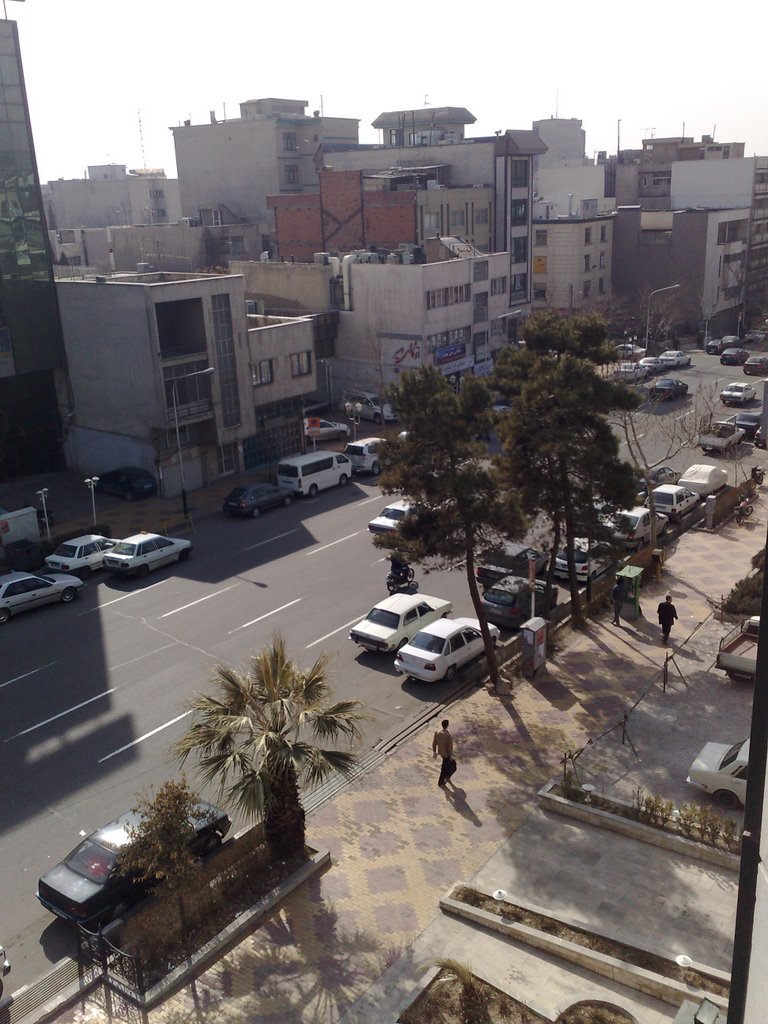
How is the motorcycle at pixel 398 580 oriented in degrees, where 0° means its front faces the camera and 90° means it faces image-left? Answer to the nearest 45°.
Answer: approximately 225°

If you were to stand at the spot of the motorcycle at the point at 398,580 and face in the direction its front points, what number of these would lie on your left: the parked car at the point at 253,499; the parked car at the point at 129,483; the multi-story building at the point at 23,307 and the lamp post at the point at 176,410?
4

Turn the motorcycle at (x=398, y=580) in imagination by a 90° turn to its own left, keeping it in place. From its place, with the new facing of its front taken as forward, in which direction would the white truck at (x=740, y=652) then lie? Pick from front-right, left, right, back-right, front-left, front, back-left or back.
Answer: back

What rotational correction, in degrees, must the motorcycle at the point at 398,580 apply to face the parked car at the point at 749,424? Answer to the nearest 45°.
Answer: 0° — it already faces it

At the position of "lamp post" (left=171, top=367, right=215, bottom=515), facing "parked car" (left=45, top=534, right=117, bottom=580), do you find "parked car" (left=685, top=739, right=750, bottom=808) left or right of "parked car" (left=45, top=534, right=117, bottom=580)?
left

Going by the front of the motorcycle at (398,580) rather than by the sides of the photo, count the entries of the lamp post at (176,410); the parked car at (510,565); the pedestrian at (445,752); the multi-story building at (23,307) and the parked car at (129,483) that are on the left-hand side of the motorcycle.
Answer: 3

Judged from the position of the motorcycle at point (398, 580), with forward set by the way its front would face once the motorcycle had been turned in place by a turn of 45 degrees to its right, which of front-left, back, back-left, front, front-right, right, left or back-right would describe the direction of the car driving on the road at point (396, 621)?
right

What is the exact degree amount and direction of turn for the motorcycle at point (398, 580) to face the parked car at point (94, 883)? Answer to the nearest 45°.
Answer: approximately 135° to its right

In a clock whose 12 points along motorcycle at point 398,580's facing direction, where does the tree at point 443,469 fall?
The tree is roughly at 4 o'clock from the motorcycle.
